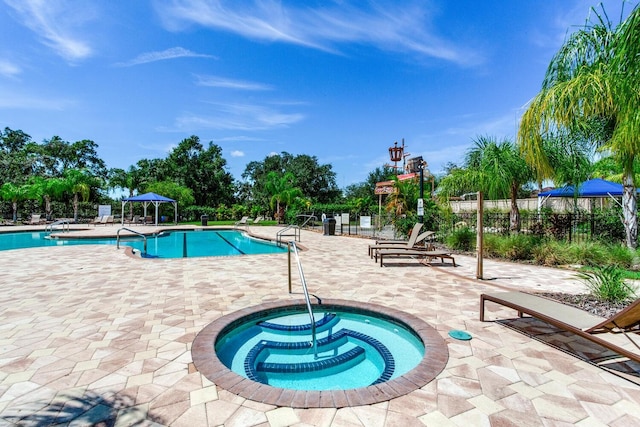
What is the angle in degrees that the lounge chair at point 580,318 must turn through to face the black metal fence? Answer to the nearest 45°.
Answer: approximately 45° to its right

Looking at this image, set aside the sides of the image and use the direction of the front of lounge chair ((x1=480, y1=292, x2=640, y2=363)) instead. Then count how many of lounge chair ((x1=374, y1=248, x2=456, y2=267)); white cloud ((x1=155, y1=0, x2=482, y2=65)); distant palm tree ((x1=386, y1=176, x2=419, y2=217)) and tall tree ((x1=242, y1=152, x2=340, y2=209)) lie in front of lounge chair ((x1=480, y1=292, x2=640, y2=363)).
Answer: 4

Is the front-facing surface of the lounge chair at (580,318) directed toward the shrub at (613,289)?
no

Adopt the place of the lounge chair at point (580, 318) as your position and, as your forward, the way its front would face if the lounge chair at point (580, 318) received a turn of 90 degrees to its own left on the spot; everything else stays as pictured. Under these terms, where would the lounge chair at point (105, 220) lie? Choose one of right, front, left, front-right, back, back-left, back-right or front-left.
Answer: front-right

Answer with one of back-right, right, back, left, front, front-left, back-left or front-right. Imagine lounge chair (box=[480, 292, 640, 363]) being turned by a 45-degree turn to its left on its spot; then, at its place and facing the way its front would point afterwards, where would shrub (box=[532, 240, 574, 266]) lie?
right

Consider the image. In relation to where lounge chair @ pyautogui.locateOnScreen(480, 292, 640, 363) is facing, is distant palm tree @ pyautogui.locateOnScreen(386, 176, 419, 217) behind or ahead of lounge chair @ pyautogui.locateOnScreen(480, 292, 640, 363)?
ahead

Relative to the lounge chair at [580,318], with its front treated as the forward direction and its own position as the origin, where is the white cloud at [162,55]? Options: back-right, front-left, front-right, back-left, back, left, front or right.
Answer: front-left

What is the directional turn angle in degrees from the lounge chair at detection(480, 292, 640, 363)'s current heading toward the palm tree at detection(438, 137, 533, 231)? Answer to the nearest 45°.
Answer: approximately 45° to its right

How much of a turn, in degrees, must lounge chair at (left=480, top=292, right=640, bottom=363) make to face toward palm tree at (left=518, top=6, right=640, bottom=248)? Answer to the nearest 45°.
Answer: approximately 45° to its right

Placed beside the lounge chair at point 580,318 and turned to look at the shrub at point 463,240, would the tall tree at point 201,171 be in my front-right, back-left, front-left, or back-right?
front-left

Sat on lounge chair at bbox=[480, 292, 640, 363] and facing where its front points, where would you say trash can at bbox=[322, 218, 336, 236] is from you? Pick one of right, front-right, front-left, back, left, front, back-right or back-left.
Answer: front

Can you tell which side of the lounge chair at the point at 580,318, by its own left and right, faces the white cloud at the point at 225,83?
front

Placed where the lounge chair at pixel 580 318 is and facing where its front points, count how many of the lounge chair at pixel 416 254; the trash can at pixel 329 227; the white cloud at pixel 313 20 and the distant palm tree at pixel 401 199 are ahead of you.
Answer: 4

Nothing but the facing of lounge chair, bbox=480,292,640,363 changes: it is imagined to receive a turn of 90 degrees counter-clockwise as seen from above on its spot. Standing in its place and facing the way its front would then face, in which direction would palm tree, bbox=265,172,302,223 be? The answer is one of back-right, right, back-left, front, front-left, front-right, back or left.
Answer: right

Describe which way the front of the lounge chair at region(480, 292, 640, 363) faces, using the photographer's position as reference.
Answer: facing away from the viewer and to the left of the viewer

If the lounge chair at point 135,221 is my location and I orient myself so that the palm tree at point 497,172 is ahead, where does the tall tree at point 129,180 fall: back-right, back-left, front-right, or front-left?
back-left

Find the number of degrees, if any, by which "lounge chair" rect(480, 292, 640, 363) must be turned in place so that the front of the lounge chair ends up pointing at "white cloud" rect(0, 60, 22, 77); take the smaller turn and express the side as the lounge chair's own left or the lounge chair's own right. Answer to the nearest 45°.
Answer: approximately 45° to the lounge chair's own left

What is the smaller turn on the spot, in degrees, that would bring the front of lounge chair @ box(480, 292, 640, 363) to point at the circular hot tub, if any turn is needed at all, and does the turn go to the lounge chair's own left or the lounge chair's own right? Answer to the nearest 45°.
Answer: approximately 90° to the lounge chair's own left
